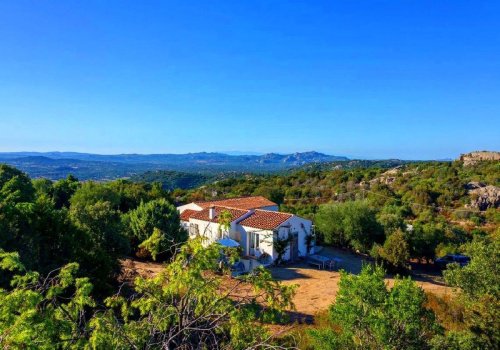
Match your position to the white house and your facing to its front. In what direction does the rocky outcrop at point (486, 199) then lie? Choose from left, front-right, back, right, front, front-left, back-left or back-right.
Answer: back

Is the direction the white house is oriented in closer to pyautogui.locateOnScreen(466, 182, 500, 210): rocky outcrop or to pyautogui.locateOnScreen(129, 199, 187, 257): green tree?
the green tree

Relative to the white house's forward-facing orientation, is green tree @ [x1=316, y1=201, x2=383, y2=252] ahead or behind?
behind

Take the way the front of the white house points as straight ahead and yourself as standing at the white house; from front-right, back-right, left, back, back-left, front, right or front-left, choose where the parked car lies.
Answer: back-left

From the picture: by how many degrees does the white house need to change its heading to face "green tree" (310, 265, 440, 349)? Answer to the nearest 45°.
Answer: approximately 45° to its left

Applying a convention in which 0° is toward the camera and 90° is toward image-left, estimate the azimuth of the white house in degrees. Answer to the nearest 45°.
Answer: approximately 45°

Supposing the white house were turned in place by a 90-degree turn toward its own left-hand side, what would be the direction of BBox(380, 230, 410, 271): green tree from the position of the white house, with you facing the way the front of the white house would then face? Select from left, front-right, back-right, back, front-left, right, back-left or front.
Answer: front-left
